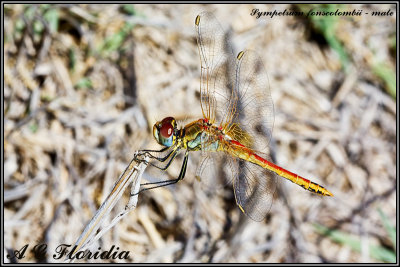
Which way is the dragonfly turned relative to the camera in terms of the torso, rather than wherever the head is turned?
to the viewer's left
